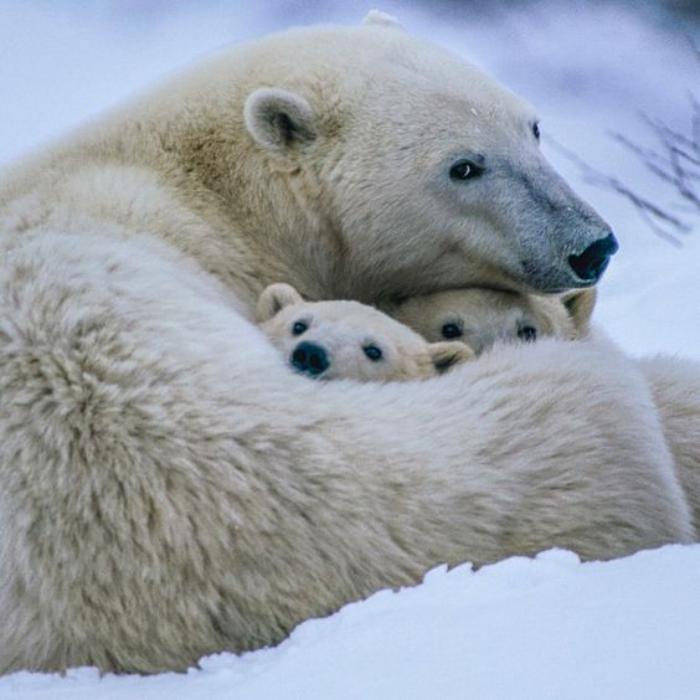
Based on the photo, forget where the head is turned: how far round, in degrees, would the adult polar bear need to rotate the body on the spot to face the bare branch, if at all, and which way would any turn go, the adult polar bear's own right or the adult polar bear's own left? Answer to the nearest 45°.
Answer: approximately 45° to the adult polar bear's own left

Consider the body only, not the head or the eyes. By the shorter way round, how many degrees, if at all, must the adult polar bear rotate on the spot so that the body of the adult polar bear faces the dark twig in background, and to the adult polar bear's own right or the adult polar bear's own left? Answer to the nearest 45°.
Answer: approximately 45° to the adult polar bear's own left

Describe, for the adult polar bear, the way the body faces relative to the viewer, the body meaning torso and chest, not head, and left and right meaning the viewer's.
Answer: facing to the right of the viewer
